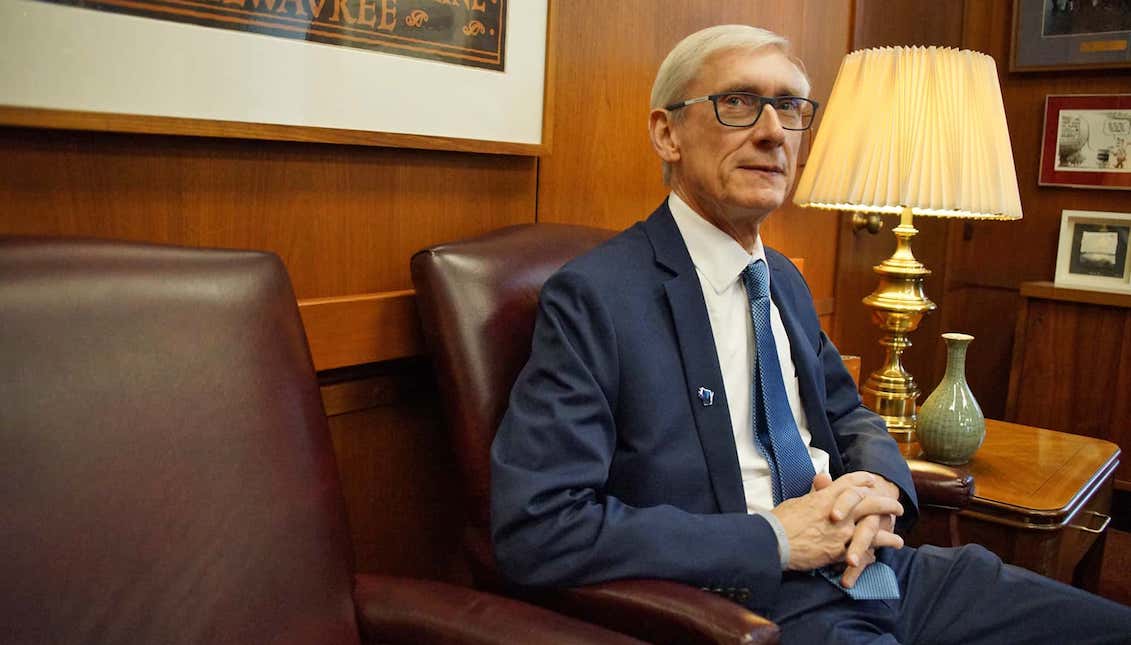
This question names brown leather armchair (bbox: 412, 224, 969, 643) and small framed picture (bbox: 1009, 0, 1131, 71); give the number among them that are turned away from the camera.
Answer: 0

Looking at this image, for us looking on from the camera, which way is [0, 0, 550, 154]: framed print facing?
facing the viewer and to the right of the viewer

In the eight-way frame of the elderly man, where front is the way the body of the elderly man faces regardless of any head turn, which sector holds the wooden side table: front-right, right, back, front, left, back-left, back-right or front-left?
left

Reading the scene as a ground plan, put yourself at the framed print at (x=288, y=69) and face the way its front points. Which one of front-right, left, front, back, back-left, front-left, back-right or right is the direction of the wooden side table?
front-left

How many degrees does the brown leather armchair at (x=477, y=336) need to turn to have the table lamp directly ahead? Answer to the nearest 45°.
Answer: approximately 90° to its left

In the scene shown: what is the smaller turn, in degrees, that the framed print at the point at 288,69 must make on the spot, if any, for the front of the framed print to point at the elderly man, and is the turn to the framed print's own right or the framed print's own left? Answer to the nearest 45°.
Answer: approximately 45° to the framed print's own left

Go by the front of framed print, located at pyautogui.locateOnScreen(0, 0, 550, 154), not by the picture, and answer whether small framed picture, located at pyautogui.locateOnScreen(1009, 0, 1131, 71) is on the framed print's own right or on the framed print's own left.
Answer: on the framed print's own left

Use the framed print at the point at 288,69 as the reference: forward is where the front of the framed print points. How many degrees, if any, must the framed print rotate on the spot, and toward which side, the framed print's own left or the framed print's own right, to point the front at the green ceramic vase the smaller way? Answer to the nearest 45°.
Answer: approximately 45° to the framed print's own left
